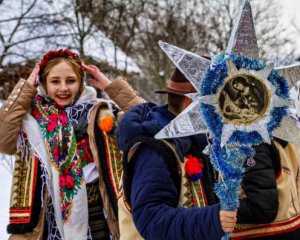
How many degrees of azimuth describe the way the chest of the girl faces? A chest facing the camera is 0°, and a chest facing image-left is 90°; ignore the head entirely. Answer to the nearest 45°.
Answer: approximately 0°
